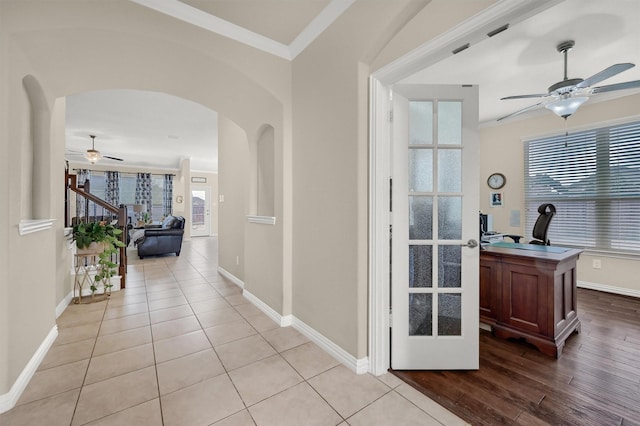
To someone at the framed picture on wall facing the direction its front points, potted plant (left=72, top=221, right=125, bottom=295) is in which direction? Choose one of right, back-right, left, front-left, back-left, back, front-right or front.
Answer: front-right

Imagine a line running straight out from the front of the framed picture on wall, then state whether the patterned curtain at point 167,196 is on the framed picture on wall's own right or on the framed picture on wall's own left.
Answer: on the framed picture on wall's own right

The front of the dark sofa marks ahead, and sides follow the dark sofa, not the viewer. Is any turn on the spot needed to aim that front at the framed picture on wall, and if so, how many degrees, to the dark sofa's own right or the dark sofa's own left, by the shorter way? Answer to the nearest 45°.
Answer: approximately 135° to the dark sofa's own left

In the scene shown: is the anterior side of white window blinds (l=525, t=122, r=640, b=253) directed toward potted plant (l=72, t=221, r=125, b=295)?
yes

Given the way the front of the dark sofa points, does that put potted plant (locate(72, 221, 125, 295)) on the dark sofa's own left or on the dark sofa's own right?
on the dark sofa's own left

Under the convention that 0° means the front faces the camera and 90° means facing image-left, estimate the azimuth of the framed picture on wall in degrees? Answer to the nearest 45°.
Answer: approximately 0°

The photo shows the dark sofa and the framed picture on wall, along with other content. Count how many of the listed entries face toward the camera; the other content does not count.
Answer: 1

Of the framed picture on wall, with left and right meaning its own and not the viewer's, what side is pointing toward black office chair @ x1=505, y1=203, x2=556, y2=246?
front

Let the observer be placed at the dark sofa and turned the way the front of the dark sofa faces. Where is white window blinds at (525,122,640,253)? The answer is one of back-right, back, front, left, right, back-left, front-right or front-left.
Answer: back-left

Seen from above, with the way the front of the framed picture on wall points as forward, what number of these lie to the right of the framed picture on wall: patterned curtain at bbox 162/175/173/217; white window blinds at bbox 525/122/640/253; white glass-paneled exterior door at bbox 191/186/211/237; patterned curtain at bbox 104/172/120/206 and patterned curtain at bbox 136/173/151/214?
4

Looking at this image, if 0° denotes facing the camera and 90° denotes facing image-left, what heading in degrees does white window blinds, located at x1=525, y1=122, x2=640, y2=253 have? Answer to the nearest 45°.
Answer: approximately 45°

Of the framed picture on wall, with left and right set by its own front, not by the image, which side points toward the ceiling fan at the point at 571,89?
front

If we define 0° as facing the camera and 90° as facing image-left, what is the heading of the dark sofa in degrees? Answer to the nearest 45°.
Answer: approximately 90°
